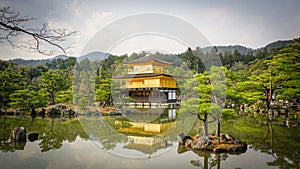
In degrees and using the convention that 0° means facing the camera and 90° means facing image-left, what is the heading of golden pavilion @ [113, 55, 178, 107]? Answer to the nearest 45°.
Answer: approximately 45°

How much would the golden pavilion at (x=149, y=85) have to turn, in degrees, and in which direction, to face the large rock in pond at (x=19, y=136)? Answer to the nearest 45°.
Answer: approximately 45° to its left

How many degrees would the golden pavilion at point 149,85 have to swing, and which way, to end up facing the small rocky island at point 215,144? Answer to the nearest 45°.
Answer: approximately 45° to its left

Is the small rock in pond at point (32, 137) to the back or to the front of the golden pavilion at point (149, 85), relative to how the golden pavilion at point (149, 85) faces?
to the front
